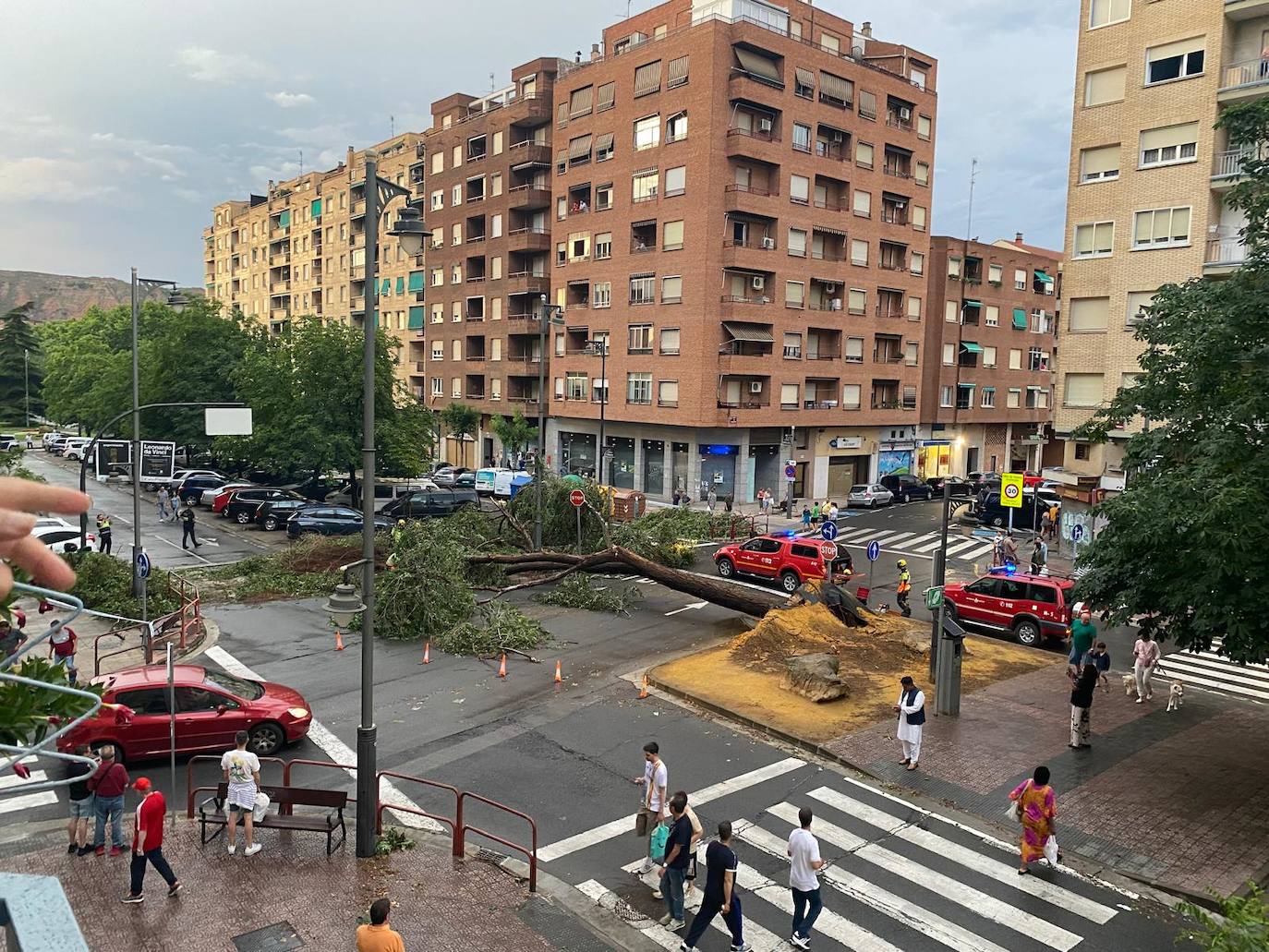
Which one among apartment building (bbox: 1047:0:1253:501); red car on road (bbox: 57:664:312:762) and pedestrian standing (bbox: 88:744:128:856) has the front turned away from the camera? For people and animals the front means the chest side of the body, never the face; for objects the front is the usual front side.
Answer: the pedestrian standing

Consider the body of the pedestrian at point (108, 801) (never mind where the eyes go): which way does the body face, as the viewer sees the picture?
away from the camera

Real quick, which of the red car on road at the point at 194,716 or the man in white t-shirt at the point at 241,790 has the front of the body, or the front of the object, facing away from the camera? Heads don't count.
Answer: the man in white t-shirt

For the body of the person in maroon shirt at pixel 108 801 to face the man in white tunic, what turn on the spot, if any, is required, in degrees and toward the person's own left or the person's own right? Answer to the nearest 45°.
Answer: approximately 90° to the person's own right

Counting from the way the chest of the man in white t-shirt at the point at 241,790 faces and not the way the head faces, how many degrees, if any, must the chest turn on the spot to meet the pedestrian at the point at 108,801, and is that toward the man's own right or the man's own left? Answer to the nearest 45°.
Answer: approximately 90° to the man's own left

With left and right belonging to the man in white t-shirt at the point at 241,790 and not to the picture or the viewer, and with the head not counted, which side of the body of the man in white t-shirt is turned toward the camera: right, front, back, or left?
back

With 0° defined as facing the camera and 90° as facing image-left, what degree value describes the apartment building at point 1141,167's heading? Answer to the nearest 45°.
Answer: approximately 45°

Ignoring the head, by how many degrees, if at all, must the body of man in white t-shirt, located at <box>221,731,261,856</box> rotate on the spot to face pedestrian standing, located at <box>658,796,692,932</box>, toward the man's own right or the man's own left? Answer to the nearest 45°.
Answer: approximately 135° to the man's own right

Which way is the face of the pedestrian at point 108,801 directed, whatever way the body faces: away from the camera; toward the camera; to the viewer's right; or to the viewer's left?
away from the camera
